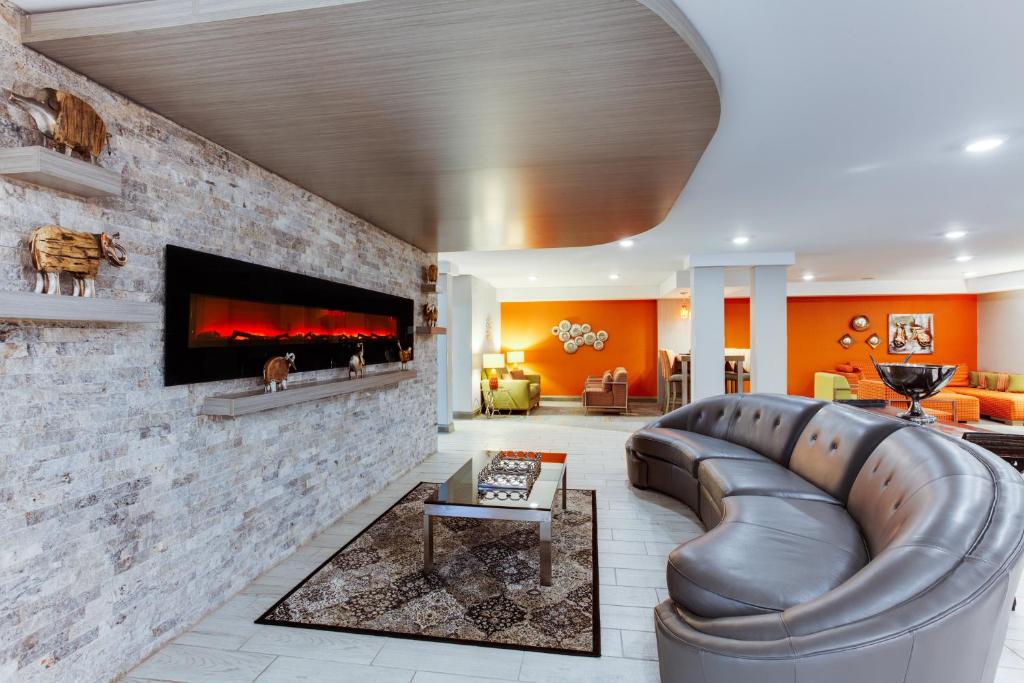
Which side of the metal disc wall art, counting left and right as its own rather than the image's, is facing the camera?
front

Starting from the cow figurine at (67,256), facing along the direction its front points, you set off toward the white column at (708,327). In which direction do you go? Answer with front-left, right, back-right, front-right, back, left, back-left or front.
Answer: front

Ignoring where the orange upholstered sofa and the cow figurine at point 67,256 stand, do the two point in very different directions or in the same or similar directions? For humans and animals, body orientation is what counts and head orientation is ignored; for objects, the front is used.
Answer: very different directions

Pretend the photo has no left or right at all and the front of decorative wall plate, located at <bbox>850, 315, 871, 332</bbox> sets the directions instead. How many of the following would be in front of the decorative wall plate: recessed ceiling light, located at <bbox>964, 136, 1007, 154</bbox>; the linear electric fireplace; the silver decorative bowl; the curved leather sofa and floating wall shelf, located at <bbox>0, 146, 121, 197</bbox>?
5

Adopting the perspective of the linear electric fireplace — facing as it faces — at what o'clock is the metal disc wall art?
The metal disc wall art is roughly at 9 o'clock from the linear electric fireplace.

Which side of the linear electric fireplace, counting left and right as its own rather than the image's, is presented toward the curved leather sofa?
front

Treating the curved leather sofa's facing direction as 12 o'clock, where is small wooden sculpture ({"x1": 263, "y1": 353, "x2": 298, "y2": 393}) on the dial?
The small wooden sculpture is roughly at 12 o'clock from the curved leather sofa.

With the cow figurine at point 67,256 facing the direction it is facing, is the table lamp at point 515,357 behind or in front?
in front

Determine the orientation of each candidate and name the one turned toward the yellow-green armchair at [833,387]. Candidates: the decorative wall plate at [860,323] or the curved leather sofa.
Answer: the decorative wall plate

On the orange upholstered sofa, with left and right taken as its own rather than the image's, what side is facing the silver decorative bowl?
front

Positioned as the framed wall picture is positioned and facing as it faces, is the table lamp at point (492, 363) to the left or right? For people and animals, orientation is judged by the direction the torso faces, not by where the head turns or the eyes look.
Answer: on its right

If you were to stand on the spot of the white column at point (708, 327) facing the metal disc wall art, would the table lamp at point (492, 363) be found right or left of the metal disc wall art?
left

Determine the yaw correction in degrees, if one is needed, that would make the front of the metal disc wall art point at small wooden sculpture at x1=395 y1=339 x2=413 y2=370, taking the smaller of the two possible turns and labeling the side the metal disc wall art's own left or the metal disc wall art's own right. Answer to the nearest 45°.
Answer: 0° — it already faces it

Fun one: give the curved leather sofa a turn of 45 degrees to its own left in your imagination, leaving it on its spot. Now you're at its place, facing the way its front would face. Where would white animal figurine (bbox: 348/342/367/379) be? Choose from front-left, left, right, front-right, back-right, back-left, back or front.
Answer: front-right

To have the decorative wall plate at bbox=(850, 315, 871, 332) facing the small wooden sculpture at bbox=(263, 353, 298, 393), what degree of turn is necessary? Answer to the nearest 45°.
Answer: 0° — it already faces it

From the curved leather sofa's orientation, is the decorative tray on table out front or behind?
out front

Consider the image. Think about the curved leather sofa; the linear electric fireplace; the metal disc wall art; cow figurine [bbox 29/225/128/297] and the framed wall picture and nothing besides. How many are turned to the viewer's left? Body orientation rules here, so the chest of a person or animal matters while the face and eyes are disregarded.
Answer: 1

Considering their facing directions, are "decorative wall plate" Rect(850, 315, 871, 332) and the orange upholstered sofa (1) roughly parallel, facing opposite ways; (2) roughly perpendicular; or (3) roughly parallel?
roughly parallel

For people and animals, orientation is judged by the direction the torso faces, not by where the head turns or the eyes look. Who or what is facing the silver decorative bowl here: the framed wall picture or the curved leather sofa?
the framed wall picture

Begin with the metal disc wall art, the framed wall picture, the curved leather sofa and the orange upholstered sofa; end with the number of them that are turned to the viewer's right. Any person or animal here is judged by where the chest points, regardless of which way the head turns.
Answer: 0

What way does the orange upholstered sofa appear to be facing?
toward the camera
